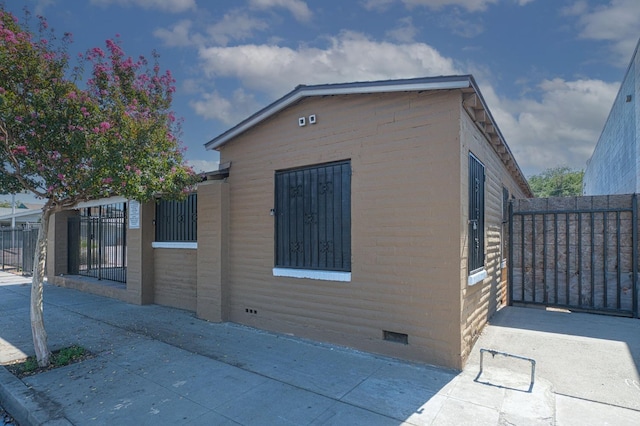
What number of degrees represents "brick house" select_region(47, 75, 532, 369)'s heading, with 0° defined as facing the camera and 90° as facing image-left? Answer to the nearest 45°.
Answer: approximately 45°

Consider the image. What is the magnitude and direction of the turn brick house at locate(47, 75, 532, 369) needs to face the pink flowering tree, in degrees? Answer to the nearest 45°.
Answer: approximately 45° to its right

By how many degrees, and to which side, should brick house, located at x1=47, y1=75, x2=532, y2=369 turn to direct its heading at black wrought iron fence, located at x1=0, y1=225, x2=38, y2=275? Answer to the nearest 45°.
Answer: approximately 90° to its right
